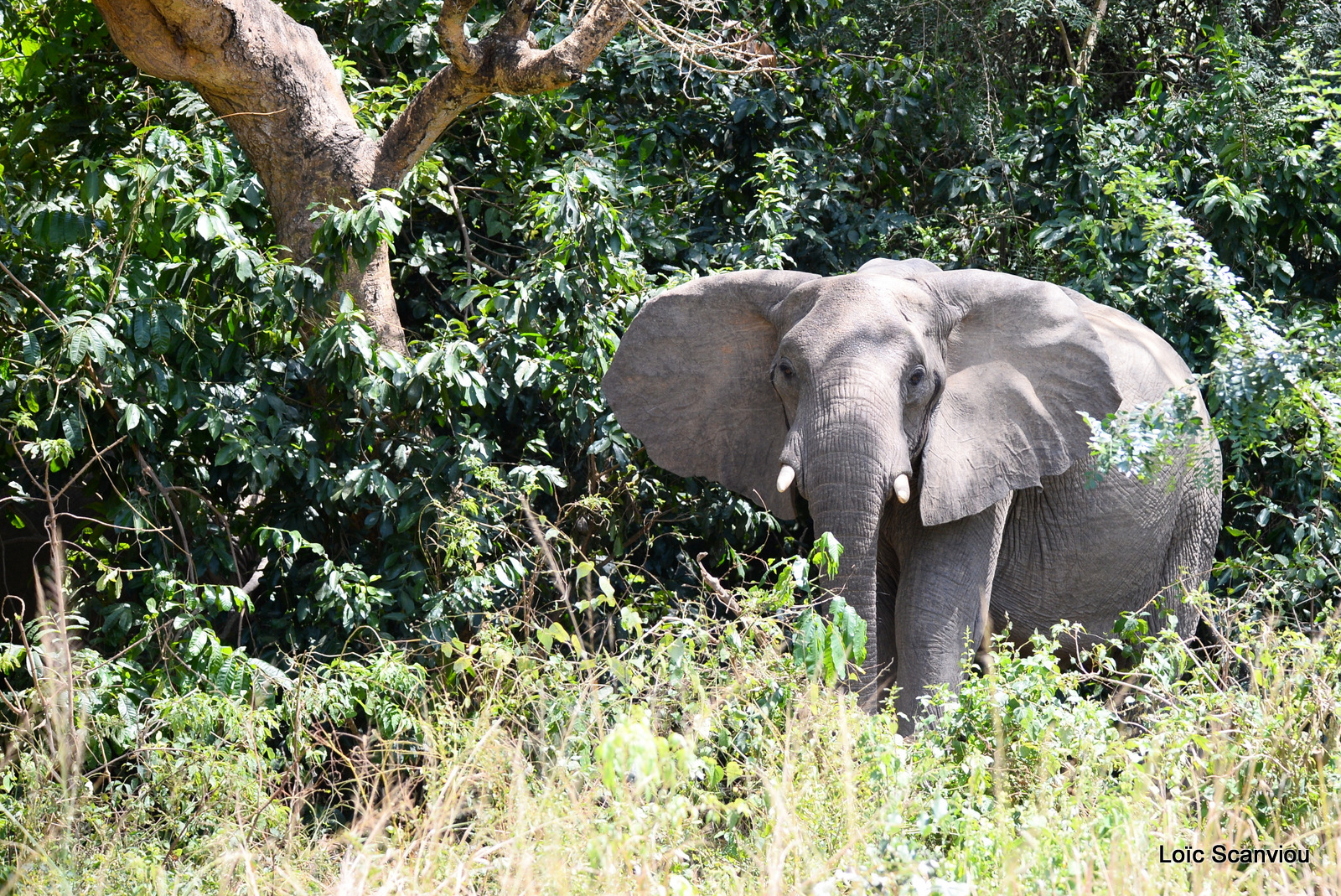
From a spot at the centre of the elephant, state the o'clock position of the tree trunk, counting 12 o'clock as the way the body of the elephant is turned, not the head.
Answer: The tree trunk is roughly at 2 o'clock from the elephant.

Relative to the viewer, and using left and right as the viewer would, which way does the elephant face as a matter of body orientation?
facing the viewer and to the left of the viewer
